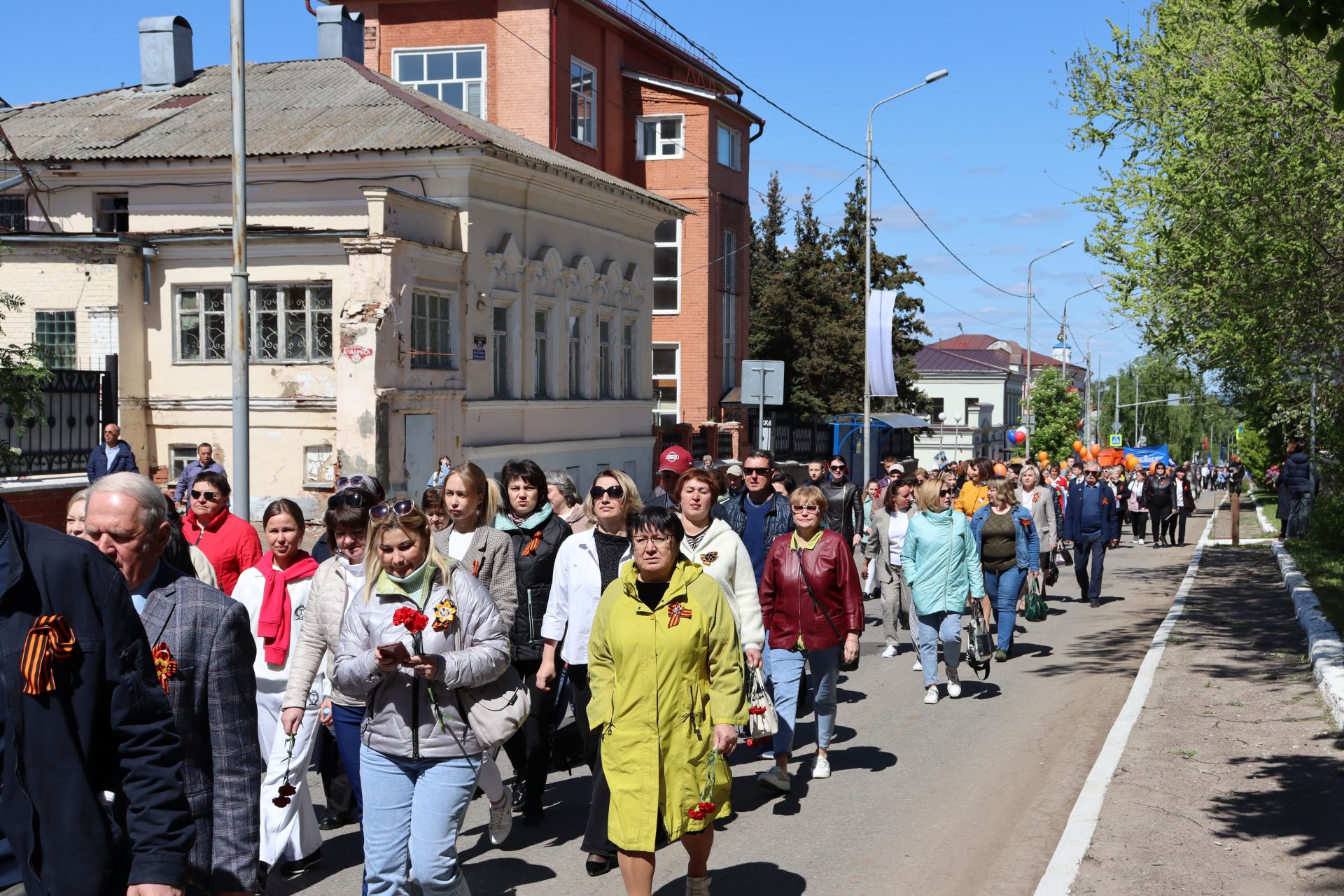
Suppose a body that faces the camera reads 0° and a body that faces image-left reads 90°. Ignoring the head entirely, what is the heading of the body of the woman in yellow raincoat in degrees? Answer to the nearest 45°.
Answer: approximately 0°

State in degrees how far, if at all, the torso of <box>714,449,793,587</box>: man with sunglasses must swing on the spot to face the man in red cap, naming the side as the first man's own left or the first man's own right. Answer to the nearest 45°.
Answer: approximately 135° to the first man's own right

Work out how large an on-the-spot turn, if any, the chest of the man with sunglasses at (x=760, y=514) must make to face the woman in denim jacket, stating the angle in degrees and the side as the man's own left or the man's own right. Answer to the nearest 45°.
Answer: approximately 135° to the man's own left

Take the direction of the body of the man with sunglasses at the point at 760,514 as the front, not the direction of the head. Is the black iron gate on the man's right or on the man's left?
on the man's right

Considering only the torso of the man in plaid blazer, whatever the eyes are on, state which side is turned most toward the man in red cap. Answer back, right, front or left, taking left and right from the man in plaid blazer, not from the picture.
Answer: back

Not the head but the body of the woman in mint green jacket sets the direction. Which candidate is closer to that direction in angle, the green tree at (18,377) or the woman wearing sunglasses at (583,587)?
the woman wearing sunglasses

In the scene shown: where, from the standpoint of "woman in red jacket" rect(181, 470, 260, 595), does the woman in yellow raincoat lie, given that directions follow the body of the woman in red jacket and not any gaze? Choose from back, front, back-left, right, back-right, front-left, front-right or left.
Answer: left

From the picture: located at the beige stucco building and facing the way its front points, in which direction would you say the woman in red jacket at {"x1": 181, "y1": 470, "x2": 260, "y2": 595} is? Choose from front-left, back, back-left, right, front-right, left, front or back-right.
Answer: front-right

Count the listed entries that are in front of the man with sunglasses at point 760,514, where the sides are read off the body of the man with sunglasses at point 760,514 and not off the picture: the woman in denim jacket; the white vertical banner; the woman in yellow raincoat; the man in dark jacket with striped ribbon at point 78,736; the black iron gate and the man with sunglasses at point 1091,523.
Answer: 2

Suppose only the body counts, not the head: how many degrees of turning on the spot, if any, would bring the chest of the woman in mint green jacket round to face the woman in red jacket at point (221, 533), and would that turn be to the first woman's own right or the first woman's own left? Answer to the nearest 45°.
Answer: approximately 45° to the first woman's own right

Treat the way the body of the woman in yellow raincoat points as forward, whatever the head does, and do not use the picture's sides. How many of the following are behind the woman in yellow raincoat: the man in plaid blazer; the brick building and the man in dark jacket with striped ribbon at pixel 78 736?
1

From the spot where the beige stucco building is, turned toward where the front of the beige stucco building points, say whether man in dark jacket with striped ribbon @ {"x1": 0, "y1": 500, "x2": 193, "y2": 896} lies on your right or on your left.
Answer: on your right

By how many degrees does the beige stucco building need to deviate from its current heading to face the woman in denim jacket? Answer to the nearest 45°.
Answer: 0° — it already faces them

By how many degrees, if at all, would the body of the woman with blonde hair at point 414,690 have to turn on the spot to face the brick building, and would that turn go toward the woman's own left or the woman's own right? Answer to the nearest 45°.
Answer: approximately 180°
